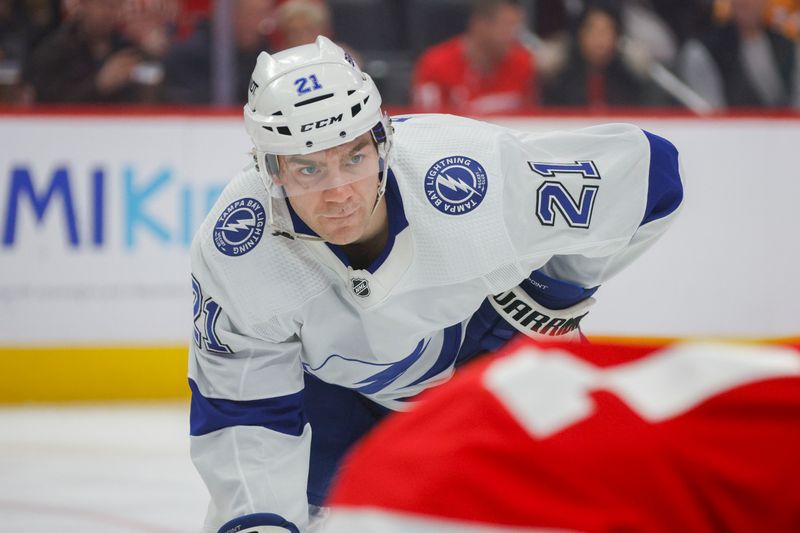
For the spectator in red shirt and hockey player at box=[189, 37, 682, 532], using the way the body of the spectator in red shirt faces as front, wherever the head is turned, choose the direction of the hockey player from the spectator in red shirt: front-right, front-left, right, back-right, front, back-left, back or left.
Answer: front-right

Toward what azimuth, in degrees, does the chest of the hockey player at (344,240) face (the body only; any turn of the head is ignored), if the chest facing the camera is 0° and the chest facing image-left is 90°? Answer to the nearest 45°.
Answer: approximately 0°

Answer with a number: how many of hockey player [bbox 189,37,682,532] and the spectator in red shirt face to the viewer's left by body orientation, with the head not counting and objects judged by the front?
0

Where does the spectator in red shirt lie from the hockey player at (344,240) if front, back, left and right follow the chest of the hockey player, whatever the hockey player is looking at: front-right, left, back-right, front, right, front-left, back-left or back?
back

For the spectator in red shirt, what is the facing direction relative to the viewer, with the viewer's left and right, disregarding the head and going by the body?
facing the viewer and to the right of the viewer
